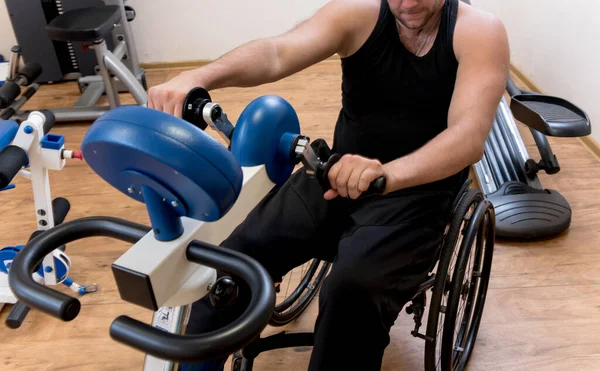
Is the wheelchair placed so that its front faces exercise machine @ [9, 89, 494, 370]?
yes

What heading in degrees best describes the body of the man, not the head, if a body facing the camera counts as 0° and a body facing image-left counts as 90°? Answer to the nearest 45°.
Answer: approximately 45°

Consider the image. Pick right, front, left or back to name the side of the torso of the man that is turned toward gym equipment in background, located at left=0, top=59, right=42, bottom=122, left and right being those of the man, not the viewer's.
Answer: right

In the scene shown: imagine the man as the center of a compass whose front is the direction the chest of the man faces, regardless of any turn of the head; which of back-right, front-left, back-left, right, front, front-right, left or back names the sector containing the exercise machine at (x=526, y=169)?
back

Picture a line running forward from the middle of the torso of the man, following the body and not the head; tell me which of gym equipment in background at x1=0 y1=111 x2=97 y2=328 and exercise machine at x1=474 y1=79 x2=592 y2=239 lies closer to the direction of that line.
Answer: the gym equipment in background

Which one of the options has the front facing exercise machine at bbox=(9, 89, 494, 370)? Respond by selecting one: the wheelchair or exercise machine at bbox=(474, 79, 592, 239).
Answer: the wheelchair

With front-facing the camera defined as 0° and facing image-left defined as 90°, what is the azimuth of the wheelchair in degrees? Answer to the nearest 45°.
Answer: approximately 45°
